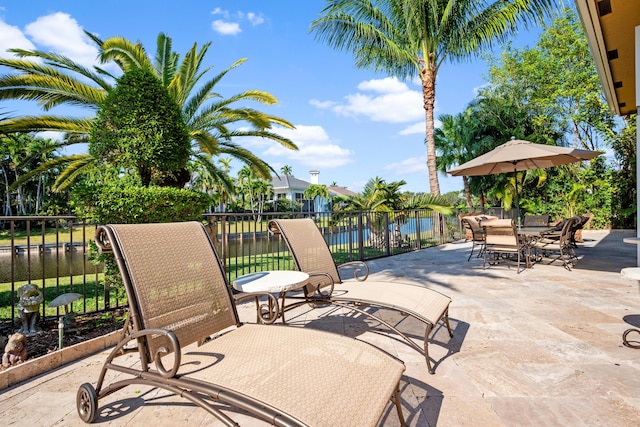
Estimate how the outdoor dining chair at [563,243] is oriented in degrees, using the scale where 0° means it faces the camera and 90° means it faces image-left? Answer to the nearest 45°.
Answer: approximately 135°

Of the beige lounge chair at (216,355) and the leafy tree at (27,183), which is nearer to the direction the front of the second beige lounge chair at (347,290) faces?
the beige lounge chair

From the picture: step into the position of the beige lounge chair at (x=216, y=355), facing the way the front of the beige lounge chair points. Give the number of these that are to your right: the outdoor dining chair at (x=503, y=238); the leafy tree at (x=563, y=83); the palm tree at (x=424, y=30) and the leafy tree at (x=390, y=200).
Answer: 0

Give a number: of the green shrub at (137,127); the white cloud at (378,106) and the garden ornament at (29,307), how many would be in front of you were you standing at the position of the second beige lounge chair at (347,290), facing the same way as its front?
0

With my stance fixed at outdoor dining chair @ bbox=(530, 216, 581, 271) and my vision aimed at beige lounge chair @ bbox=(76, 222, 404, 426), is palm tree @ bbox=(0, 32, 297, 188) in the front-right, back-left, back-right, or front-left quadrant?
front-right

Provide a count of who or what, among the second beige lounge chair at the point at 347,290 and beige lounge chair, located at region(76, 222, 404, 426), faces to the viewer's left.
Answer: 0

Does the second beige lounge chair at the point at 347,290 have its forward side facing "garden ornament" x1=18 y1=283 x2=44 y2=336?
no

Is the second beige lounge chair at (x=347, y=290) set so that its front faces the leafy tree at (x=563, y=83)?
no

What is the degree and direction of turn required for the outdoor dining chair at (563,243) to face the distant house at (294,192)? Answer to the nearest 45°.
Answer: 0° — it already faces it

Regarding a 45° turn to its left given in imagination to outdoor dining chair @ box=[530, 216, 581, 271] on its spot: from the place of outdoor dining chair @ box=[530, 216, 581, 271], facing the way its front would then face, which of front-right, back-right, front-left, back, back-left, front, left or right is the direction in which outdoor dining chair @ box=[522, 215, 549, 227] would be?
right

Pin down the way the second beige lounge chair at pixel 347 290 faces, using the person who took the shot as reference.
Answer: facing the viewer and to the right of the viewer

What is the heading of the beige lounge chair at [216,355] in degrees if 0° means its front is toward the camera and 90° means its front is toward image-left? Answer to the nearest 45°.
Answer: approximately 315°

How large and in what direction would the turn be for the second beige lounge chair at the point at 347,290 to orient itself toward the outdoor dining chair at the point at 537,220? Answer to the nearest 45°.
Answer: approximately 90° to its left
